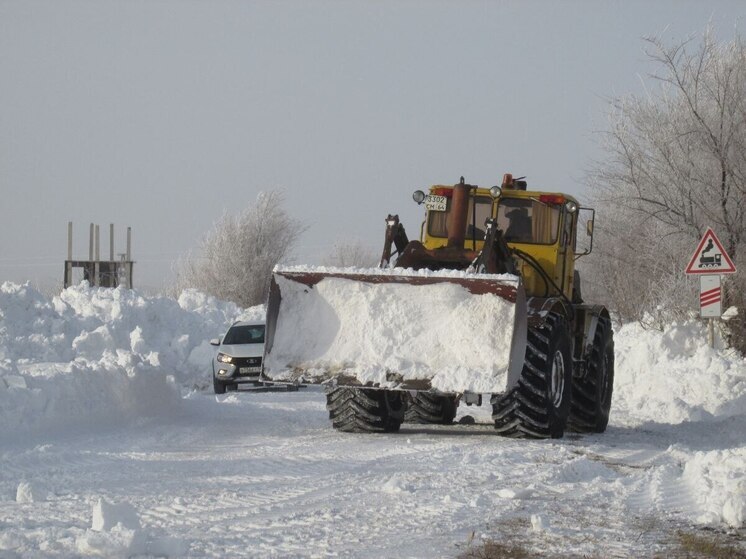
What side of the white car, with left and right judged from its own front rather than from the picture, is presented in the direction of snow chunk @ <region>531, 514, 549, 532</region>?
front

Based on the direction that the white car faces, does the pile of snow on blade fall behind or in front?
in front

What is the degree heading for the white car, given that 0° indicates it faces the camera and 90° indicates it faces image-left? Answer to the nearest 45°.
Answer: approximately 0°

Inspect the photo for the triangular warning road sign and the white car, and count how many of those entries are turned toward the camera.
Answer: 2

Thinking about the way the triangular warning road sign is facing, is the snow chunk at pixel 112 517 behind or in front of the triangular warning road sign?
in front

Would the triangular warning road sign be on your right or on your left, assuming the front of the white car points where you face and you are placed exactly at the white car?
on your left

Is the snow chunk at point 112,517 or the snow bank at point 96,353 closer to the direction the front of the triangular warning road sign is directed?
the snow chunk

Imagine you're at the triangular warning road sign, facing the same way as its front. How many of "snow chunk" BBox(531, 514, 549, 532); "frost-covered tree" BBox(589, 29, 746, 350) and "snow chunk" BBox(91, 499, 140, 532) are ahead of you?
2

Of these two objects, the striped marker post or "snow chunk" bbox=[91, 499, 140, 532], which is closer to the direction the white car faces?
the snow chunk
